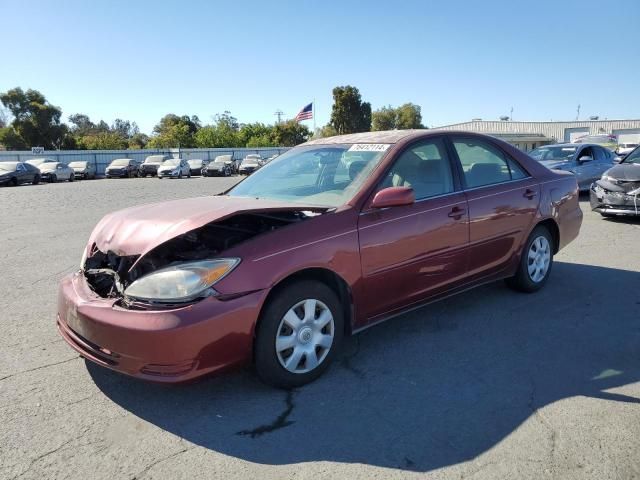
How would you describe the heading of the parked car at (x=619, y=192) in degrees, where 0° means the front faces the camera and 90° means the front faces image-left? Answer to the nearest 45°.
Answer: approximately 45°

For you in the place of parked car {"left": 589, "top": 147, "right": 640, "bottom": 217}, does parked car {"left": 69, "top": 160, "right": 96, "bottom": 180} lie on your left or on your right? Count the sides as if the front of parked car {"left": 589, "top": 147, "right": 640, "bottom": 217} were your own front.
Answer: on your right

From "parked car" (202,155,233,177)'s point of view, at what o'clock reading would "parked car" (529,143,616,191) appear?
"parked car" (529,143,616,191) is roughly at 10 o'clock from "parked car" (202,155,233,177).

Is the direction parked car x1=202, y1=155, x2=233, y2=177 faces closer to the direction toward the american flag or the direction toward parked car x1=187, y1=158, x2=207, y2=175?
the parked car

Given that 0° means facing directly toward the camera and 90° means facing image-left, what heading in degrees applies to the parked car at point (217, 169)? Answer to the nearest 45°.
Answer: approximately 45°

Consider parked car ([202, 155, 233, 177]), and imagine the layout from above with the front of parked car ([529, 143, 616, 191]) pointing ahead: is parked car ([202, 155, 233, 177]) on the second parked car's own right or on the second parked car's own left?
on the second parked car's own right

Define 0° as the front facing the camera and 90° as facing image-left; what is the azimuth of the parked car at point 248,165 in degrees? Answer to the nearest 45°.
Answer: approximately 45°

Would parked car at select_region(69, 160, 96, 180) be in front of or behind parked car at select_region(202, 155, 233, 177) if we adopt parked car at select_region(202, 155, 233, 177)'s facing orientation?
in front

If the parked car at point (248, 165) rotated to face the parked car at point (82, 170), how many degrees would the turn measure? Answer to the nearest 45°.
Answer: approximately 45° to its right

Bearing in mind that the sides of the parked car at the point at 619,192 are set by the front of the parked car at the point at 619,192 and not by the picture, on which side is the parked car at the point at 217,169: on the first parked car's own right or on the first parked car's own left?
on the first parked car's own right
